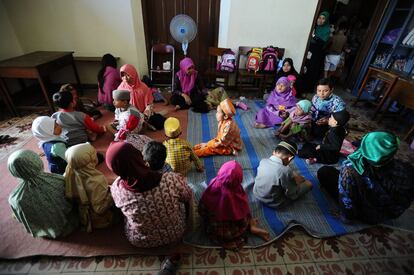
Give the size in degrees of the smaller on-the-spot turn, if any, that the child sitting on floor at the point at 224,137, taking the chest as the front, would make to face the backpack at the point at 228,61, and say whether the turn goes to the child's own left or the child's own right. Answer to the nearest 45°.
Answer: approximately 90° to the child's own right

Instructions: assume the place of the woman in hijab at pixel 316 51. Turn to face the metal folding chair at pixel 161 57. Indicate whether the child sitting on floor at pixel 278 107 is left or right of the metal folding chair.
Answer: left

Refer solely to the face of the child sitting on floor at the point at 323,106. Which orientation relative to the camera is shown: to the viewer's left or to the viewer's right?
to the viewer's left

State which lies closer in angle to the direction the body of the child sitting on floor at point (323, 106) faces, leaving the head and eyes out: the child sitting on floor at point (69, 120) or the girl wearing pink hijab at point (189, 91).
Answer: the child sitting on floor

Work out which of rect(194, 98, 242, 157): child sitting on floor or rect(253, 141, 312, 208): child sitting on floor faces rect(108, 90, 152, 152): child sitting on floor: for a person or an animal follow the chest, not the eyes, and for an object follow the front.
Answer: rect(194, 98, 242, 157): child sitting on floor

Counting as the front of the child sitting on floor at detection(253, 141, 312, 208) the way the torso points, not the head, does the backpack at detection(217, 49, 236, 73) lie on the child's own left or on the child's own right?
on the child's own left

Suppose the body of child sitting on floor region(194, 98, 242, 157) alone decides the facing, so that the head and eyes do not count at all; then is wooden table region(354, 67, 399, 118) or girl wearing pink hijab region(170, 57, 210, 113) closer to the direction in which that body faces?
the girl wearing pink hijab

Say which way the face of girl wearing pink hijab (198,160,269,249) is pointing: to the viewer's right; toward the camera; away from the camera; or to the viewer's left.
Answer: away from the camera

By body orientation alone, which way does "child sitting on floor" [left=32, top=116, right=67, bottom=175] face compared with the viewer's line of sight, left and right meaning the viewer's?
facing to the right of the viewer

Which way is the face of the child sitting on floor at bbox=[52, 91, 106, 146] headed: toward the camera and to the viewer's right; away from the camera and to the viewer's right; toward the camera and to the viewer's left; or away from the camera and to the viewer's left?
away from the camera and to the viewer's right

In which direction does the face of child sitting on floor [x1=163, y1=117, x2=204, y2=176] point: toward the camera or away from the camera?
away from the camera

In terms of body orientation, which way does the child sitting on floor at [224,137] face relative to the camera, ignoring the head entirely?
to the viewer's left

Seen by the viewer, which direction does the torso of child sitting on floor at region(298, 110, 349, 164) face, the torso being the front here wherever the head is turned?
to the viewer's left
